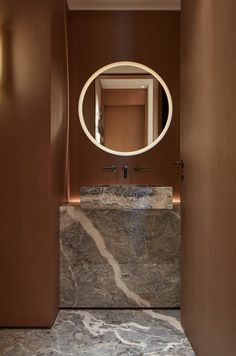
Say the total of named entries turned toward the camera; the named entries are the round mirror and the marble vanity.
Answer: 2

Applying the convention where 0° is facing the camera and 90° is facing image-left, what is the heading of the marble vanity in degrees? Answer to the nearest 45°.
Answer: approximately 0°

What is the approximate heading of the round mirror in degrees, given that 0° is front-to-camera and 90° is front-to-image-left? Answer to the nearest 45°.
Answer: approximately 0°
